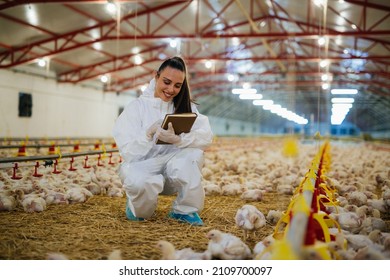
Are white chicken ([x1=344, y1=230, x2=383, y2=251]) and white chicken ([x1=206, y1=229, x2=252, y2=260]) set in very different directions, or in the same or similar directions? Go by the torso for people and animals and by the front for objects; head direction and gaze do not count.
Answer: very different directions

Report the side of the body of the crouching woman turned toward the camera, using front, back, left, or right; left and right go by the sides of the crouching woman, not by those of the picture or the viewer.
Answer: front

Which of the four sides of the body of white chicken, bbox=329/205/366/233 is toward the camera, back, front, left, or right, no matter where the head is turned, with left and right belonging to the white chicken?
right

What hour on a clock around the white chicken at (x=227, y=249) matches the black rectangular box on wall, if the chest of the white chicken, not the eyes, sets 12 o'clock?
The black rectangular box on wall is roughly at 2 o'clock from the white chicken.

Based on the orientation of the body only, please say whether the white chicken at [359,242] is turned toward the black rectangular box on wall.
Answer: no

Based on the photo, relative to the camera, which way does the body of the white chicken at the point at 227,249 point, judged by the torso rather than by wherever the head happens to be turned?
to the viewer's left

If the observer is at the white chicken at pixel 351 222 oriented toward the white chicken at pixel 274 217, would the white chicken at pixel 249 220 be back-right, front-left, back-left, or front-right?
front-left

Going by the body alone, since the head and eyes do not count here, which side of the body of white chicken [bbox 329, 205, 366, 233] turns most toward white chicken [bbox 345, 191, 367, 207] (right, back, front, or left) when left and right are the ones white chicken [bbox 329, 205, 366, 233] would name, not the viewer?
left

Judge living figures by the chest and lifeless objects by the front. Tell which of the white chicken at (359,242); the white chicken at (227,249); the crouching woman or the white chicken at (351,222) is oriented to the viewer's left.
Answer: the white chicken at (227,249)

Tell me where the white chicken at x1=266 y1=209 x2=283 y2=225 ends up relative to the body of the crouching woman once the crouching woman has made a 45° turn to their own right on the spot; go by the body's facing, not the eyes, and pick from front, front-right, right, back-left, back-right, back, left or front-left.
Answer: back-left

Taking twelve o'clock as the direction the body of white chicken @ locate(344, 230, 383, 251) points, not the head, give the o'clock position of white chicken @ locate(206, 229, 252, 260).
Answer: white chicken @ locate(206, 229, 252, 260) is roughly at 5 o'clock from white chicken @ locate(344, 230, 383, 251).

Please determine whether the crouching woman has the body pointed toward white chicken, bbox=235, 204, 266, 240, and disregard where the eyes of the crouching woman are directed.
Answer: no
